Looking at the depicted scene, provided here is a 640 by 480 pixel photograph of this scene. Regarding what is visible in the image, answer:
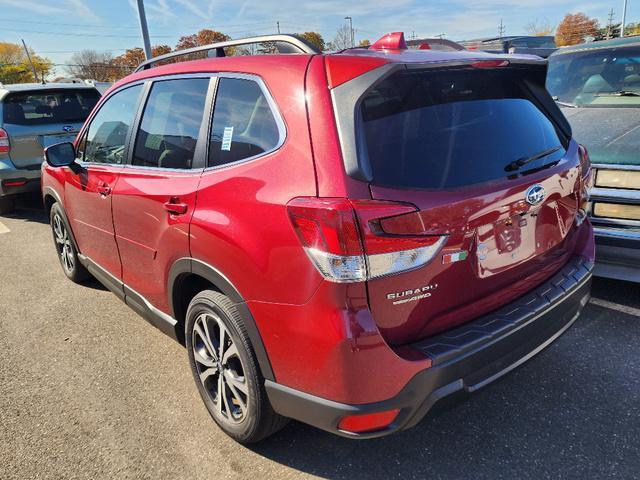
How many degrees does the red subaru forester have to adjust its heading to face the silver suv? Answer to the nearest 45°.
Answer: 0° — it already faces it

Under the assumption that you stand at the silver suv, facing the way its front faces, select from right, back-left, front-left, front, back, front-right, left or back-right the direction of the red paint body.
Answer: back

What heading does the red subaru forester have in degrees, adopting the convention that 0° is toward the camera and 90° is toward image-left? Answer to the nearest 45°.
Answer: approximately 135°

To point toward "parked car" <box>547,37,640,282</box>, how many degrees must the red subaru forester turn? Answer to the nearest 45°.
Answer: approximately 90° to its right

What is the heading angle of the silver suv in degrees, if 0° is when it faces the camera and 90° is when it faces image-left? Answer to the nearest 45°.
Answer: approximately 180°

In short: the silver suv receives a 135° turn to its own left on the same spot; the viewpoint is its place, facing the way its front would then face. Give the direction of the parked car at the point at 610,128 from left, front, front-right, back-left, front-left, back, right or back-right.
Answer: left
